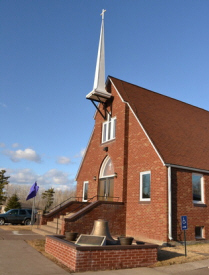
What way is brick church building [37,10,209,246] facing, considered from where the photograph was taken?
facing the viewer and to the left of the viewer

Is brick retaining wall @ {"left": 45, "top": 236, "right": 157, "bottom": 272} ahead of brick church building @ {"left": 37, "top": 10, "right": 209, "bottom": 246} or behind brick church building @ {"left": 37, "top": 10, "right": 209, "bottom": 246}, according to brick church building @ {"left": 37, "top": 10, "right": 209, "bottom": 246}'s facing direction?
ahead
